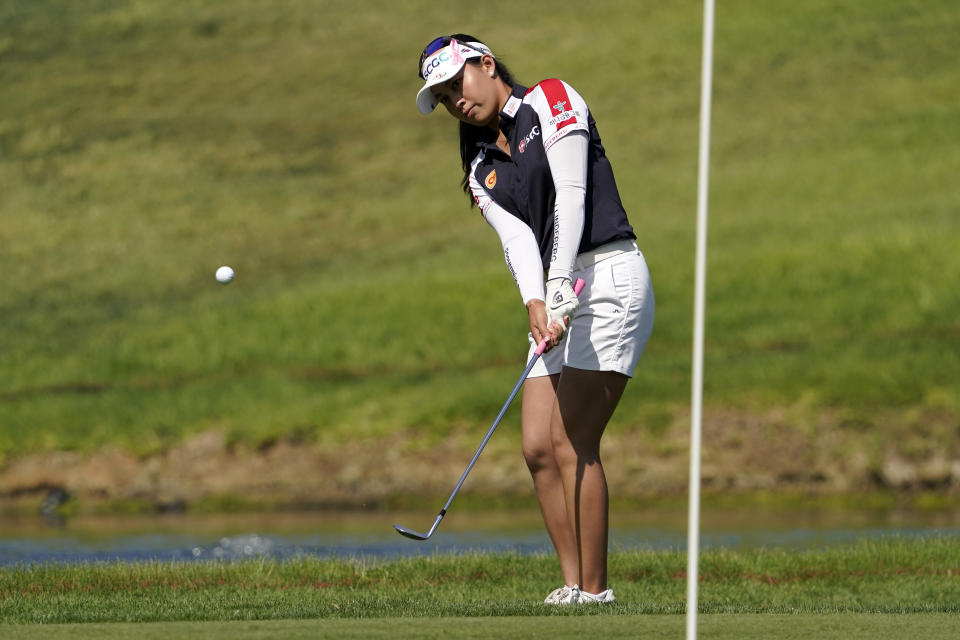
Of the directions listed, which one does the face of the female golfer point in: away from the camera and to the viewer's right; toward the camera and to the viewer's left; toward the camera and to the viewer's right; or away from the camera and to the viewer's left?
toward the camera and to the viewer's left

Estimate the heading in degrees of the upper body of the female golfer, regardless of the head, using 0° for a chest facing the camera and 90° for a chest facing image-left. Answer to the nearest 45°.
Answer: approximately 45°

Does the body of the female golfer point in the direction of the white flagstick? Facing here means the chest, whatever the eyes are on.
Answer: no
